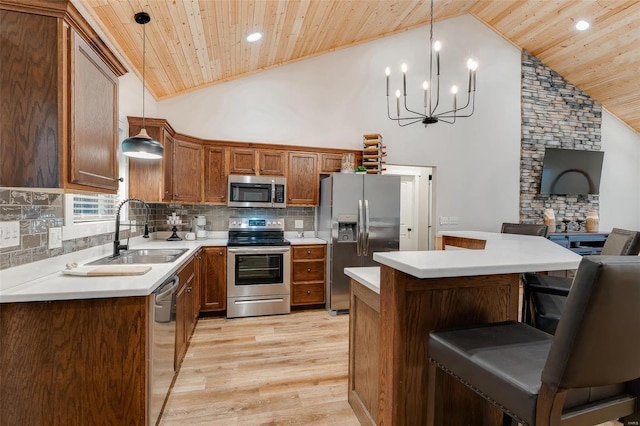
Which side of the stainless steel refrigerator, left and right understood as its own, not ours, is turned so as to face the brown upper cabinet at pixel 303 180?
right

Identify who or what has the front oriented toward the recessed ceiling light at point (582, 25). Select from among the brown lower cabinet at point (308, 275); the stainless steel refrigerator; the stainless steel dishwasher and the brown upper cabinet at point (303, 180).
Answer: the stainless steel dishwasher

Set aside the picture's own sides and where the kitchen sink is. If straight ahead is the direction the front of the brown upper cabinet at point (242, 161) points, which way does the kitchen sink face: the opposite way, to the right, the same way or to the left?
to the left

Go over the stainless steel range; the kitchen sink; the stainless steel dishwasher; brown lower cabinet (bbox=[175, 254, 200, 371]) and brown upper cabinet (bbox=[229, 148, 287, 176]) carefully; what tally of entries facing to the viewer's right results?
3

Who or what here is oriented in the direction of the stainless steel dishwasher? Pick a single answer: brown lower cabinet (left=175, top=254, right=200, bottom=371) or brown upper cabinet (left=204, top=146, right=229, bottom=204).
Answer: the brown upper cabinet

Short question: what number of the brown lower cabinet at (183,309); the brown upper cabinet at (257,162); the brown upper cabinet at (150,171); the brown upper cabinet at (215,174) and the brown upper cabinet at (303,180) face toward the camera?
3

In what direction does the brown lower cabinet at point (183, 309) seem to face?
to the viewer's right

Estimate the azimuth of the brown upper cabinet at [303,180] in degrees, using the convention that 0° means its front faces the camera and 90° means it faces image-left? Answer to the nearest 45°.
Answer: approximately 0°
